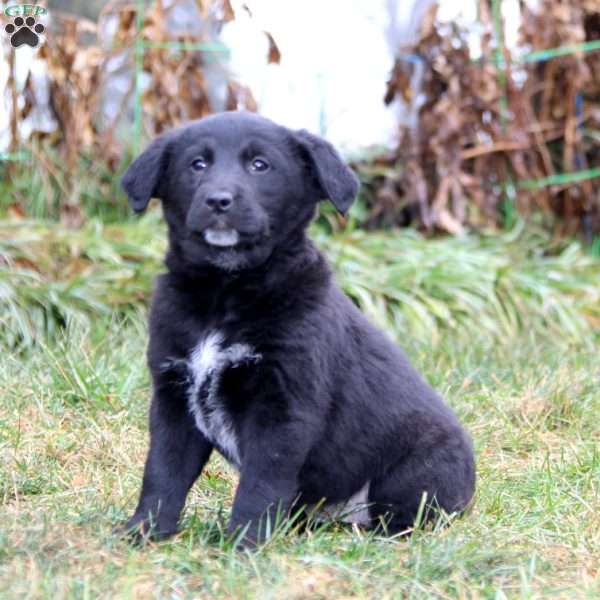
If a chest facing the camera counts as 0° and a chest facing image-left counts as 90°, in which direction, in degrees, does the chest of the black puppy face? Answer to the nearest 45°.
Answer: approximately 45°

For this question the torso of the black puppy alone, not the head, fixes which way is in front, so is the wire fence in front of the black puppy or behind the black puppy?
behind

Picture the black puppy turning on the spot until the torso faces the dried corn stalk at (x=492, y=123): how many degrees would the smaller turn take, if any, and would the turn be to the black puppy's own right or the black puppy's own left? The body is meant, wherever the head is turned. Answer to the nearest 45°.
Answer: approximately 135° to the black puppy's own right

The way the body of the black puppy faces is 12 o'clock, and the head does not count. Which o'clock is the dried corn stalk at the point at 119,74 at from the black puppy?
The dried corn stalk is roughly at 4 o'clock from the black puppy.

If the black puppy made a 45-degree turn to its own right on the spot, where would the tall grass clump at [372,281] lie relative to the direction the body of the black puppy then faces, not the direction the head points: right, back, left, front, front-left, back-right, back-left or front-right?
right
